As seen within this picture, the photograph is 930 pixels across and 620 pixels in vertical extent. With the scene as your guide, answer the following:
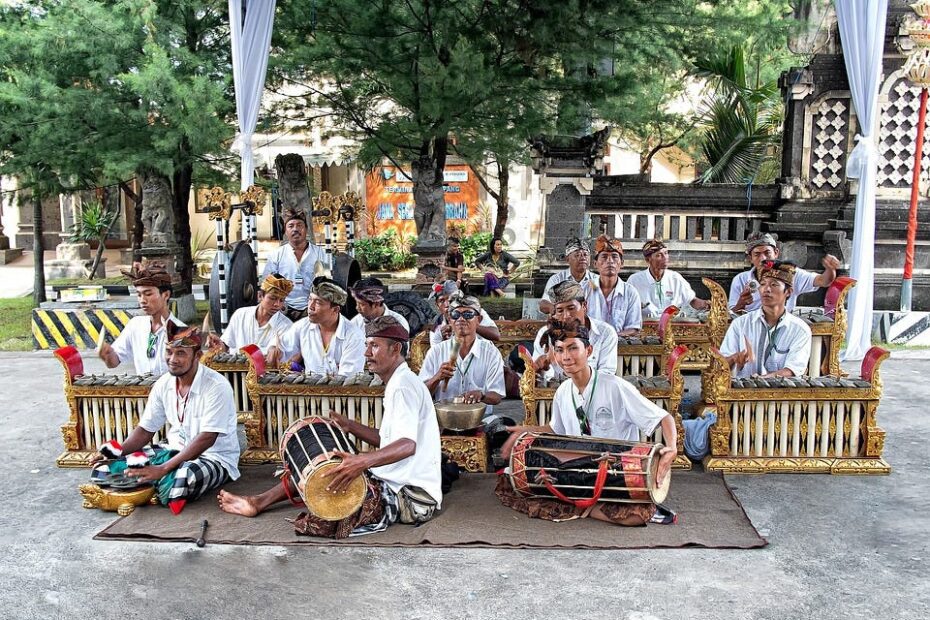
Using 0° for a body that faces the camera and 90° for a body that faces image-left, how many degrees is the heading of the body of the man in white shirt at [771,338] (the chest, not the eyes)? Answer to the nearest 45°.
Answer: approximately 0°

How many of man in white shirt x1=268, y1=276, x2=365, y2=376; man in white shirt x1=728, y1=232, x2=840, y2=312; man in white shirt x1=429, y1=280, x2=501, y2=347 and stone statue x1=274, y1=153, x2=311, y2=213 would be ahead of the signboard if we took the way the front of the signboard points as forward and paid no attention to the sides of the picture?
4

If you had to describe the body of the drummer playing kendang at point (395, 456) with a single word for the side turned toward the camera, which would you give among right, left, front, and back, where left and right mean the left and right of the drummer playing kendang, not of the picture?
left

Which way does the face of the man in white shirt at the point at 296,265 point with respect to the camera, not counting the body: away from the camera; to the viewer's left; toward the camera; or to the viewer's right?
toward the camera

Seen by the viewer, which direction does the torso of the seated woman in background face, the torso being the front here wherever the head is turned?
toward the camera

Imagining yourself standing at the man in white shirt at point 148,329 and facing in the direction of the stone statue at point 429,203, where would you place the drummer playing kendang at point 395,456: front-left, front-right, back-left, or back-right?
back-right

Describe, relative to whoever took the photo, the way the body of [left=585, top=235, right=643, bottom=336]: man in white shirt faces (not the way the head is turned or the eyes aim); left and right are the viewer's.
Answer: facing the viewer

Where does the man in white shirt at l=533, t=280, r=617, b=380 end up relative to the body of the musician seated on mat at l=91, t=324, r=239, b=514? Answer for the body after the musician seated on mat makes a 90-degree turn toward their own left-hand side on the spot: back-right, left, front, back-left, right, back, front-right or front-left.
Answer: front-left

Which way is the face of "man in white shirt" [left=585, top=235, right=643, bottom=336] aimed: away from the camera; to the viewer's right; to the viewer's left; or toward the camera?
toward the camera

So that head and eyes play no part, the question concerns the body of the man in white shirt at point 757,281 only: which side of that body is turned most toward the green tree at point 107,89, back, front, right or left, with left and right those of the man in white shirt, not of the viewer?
right

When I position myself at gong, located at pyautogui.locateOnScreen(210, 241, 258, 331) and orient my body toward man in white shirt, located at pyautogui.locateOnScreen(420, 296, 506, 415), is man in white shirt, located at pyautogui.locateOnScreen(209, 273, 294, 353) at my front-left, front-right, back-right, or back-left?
front-right

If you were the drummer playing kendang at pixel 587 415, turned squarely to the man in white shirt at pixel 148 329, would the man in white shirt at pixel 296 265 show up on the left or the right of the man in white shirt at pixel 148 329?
right

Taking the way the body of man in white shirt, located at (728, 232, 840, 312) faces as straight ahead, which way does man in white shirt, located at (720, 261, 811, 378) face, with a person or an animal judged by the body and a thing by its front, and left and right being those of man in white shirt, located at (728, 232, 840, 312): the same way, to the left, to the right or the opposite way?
the same way

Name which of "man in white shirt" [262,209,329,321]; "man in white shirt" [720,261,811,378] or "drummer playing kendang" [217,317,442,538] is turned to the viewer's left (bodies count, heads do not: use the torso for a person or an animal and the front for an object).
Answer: the drummer playing kendang

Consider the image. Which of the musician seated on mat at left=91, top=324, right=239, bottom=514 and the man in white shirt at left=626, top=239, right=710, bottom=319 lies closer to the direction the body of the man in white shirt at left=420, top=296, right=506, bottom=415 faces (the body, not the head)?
the musician seated on mat

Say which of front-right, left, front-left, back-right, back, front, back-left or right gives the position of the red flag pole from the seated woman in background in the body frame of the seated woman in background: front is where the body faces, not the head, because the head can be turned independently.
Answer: front-left

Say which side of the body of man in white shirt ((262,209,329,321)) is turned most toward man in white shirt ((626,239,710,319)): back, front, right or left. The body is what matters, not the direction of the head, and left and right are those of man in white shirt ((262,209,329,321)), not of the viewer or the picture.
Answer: left

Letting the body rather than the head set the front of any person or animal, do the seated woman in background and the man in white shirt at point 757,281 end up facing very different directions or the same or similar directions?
same or similar directions

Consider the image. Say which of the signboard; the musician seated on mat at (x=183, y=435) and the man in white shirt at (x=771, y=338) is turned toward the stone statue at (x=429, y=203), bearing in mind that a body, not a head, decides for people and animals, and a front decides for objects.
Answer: the signboard

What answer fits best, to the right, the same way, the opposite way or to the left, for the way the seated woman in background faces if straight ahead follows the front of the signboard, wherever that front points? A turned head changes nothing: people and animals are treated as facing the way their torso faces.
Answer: the same way

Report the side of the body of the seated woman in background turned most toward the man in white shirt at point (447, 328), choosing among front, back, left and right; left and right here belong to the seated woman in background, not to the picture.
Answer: front

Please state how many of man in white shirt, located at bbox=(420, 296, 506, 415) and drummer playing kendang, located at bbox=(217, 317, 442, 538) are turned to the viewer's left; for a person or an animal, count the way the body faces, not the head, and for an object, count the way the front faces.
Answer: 1

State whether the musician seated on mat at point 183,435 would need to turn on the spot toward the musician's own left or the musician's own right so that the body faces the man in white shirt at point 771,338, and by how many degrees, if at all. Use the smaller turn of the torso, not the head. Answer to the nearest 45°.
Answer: approximately 135° to the musician's own left

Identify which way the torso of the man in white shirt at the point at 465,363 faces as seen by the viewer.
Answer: toward the camera
